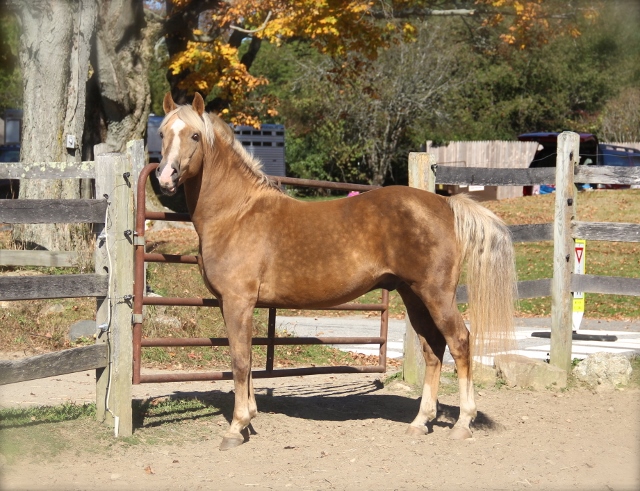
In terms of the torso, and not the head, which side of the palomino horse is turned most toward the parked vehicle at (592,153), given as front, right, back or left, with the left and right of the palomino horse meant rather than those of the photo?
right

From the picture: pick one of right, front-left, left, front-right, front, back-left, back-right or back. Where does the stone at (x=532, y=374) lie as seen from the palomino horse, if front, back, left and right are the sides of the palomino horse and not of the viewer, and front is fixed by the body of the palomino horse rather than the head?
back-right

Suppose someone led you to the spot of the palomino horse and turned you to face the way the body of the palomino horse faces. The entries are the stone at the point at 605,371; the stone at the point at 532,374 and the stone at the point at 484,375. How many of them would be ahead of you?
0

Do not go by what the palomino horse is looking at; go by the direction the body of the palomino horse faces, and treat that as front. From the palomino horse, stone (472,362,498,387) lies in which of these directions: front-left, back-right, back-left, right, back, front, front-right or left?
back-right

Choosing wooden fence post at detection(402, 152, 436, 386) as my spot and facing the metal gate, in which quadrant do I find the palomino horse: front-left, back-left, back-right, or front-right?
front-left

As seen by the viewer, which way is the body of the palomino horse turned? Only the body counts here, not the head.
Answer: to the viewer's left

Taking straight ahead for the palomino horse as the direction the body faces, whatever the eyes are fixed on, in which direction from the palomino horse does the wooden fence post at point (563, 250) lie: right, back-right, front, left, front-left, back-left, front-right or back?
back-right

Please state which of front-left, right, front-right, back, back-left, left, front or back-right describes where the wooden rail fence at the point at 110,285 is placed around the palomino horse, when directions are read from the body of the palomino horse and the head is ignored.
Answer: front

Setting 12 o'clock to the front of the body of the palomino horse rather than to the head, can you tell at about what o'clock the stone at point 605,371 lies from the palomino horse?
The stone is roughly at 5 o'clock from the palomino horse.

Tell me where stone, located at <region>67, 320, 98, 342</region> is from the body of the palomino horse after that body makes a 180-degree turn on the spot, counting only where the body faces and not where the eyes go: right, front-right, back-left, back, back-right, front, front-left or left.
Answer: back-left

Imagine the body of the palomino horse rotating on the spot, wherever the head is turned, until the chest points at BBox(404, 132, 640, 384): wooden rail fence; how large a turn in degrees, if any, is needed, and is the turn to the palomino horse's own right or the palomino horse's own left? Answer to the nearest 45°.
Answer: approximately 135° to the palomino horse's own right

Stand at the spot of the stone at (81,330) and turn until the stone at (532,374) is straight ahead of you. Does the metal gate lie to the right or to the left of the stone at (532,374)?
right

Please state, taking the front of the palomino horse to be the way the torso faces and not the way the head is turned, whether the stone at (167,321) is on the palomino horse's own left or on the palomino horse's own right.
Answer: on the palomino horse's own right
